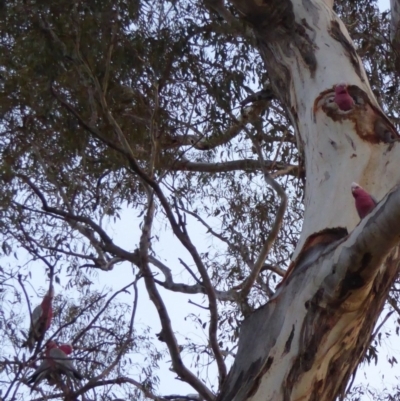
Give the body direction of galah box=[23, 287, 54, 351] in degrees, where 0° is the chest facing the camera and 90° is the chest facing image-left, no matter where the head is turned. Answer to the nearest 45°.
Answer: approximately 270°

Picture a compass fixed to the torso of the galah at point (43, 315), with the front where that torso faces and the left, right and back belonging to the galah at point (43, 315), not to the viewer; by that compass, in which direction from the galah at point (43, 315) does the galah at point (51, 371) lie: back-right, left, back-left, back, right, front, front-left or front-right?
right

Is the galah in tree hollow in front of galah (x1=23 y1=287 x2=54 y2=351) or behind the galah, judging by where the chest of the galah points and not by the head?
in front
